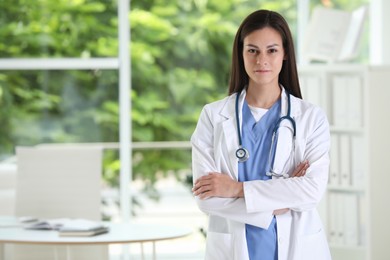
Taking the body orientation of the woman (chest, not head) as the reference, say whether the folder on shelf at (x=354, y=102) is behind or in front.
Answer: behind

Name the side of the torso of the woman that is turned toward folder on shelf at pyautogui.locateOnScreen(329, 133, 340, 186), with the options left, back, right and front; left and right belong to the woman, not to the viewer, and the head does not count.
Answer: back

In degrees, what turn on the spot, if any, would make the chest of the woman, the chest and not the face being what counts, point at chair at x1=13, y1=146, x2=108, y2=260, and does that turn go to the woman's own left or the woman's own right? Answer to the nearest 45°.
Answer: approximately 135° to the woman's own right

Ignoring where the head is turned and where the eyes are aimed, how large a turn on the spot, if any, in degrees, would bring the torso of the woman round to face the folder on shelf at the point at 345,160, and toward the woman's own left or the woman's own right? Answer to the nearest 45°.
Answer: approximately 180°

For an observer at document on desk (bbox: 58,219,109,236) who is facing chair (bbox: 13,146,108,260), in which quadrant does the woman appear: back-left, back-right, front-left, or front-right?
back-right

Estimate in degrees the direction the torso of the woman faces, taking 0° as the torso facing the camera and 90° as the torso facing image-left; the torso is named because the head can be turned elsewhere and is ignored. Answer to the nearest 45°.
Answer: approximately 0°

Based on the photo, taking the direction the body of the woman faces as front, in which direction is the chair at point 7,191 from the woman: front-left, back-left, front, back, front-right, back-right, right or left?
back-right

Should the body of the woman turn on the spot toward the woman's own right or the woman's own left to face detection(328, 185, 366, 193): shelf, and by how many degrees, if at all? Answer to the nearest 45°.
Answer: approximately 180°
